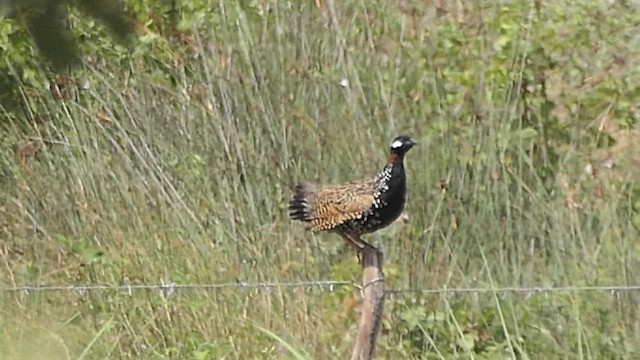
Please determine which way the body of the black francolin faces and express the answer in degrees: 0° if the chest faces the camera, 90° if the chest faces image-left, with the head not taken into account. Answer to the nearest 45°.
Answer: approximately 270°
